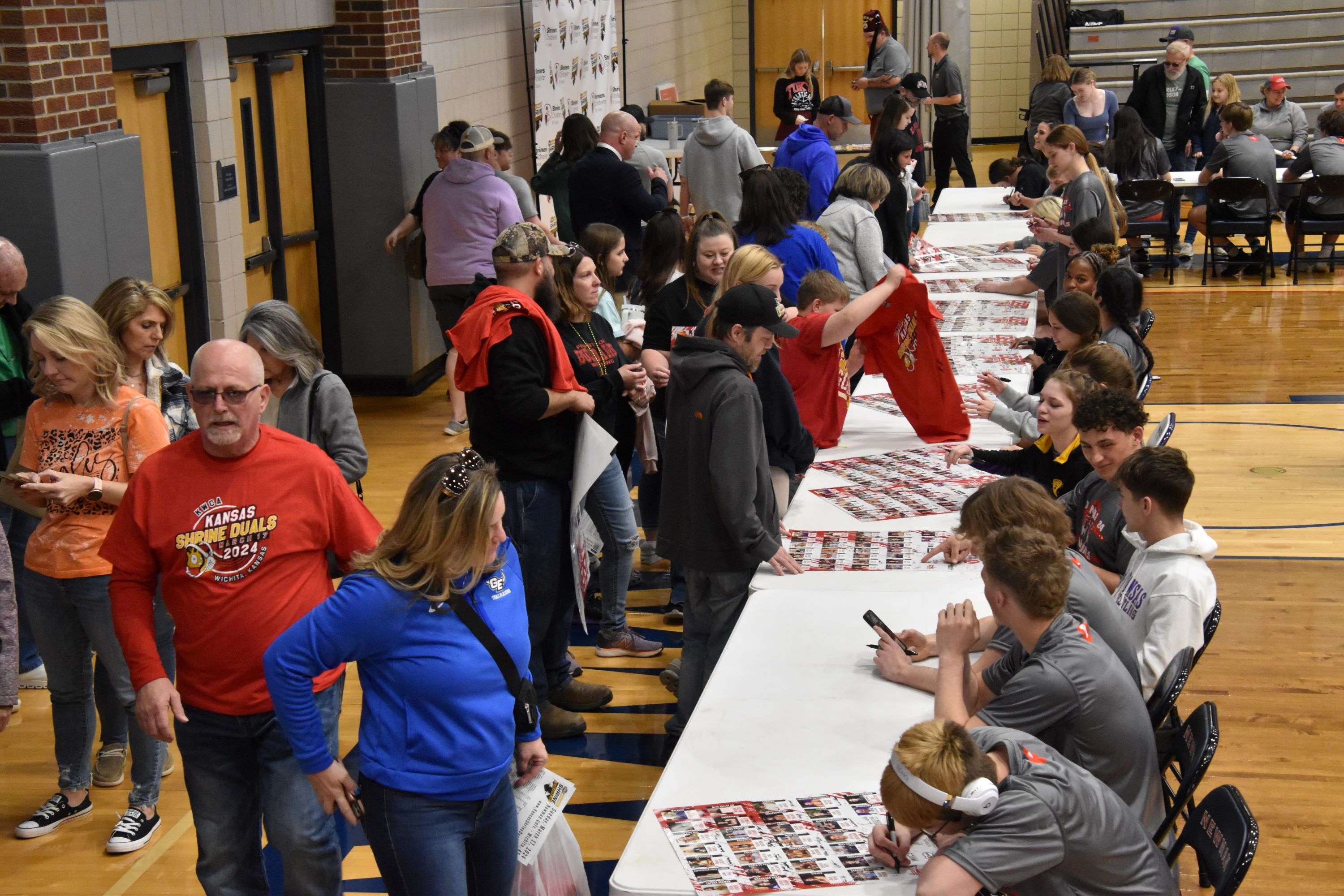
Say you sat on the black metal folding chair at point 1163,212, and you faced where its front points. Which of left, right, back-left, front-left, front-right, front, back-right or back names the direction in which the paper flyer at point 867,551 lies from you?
back

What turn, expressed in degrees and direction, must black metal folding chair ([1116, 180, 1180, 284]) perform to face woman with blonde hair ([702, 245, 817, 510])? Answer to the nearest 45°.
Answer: approximately 180°

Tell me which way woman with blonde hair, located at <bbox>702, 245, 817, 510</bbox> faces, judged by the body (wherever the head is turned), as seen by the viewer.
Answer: to the viewer's right

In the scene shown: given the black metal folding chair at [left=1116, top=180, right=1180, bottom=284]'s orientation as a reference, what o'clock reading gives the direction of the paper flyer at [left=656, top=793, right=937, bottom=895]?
The paper flyer is roughly at 6 o'clock from the black metal folding chair.

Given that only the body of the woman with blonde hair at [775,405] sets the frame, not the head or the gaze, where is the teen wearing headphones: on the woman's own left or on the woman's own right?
on the woman's own right

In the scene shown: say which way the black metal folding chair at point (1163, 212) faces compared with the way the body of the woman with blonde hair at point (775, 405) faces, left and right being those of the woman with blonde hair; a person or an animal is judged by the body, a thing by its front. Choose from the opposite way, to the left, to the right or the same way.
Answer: to the left

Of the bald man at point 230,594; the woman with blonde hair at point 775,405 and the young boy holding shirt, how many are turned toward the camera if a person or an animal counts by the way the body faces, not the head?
1

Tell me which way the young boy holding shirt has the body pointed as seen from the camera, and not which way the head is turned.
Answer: to the viewer's right

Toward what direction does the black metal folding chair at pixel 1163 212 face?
away from the camera

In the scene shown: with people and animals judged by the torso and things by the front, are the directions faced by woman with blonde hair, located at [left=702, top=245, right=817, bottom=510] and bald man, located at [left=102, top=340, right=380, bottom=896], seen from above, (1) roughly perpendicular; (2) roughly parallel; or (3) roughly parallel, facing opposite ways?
roughly perpendicular

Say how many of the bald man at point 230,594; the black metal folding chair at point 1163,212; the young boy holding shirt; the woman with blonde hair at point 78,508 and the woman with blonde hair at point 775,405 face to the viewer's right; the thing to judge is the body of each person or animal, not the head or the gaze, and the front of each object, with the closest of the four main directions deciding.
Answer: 2

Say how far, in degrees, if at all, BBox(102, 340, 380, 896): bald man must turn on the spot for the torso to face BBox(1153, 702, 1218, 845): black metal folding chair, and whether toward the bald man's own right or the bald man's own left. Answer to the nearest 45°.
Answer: approximately 90° to the bald man's own left
